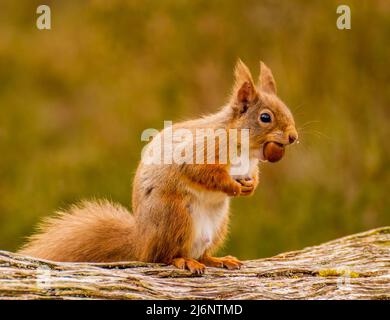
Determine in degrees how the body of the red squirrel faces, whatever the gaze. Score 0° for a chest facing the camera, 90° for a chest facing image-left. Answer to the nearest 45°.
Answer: approximately 270°
